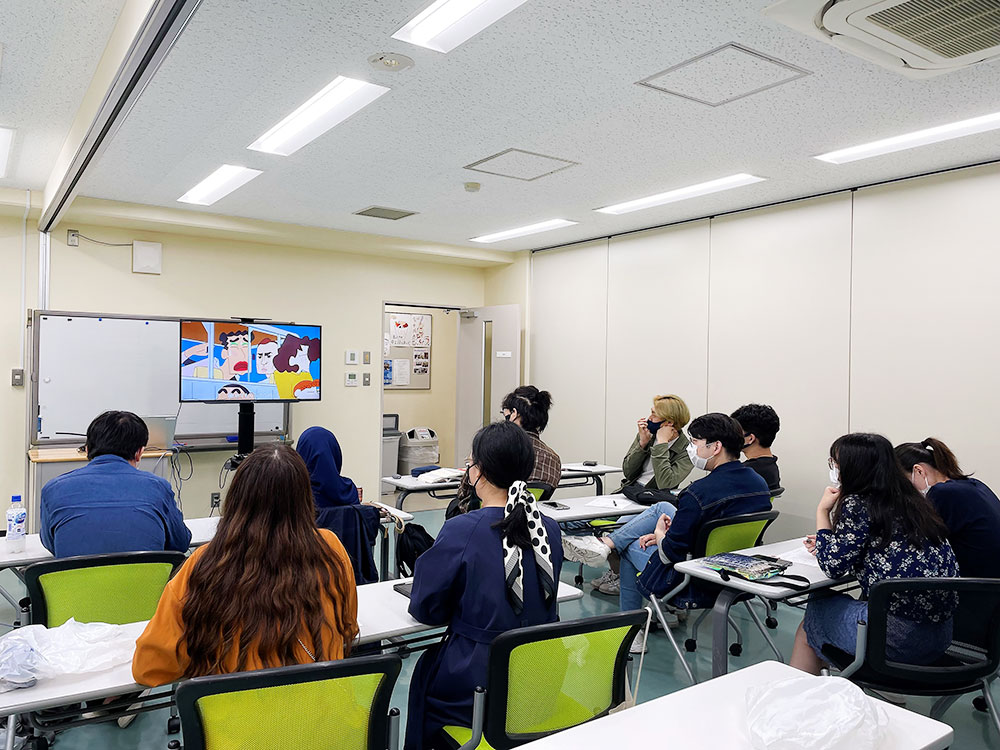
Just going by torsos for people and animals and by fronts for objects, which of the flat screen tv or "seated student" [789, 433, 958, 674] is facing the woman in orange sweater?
the flat screen tv

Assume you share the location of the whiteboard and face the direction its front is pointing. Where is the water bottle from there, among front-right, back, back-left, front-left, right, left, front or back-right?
front

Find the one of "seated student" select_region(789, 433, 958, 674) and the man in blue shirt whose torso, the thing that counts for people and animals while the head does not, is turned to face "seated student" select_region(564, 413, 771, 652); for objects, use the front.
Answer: "seated student" select_region(789, 433, 958, 674)

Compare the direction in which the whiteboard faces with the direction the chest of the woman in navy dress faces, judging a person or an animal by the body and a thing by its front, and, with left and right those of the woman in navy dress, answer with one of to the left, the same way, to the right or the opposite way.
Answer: the opposite way

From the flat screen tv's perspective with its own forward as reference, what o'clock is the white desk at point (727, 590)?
The white desk is roughly at 11 o'clock from the flat screen tv.

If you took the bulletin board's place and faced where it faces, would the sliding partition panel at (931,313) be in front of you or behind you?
in front

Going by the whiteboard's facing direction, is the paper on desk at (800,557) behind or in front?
in front

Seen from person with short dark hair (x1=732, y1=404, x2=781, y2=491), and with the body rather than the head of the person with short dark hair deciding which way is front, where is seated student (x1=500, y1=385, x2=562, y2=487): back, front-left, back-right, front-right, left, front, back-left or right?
front

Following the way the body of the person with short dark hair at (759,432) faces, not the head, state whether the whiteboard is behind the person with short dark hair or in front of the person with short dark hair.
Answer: in front

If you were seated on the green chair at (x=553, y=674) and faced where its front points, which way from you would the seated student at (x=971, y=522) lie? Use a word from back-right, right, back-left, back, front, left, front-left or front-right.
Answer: right

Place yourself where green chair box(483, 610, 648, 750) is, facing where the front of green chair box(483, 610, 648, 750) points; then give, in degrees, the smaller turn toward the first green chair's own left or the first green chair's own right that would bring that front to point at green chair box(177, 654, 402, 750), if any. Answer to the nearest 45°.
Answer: approximately 90° to the first green chair's own left

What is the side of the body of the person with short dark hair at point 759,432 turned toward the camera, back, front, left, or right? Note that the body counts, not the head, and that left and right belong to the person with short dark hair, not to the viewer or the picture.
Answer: left

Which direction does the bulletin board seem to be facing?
toward the camera

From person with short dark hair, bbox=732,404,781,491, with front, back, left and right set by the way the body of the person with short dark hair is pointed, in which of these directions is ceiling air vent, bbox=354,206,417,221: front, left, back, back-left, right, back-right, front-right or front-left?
front

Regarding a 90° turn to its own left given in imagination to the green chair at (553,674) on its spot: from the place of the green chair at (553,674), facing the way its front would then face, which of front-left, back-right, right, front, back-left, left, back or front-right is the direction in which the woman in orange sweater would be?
front-right

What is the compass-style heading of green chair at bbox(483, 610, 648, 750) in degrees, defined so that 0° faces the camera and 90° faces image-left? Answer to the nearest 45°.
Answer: approximately 135°

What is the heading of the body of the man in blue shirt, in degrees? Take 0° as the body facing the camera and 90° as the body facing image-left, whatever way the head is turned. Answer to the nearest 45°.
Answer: approximately 180°
